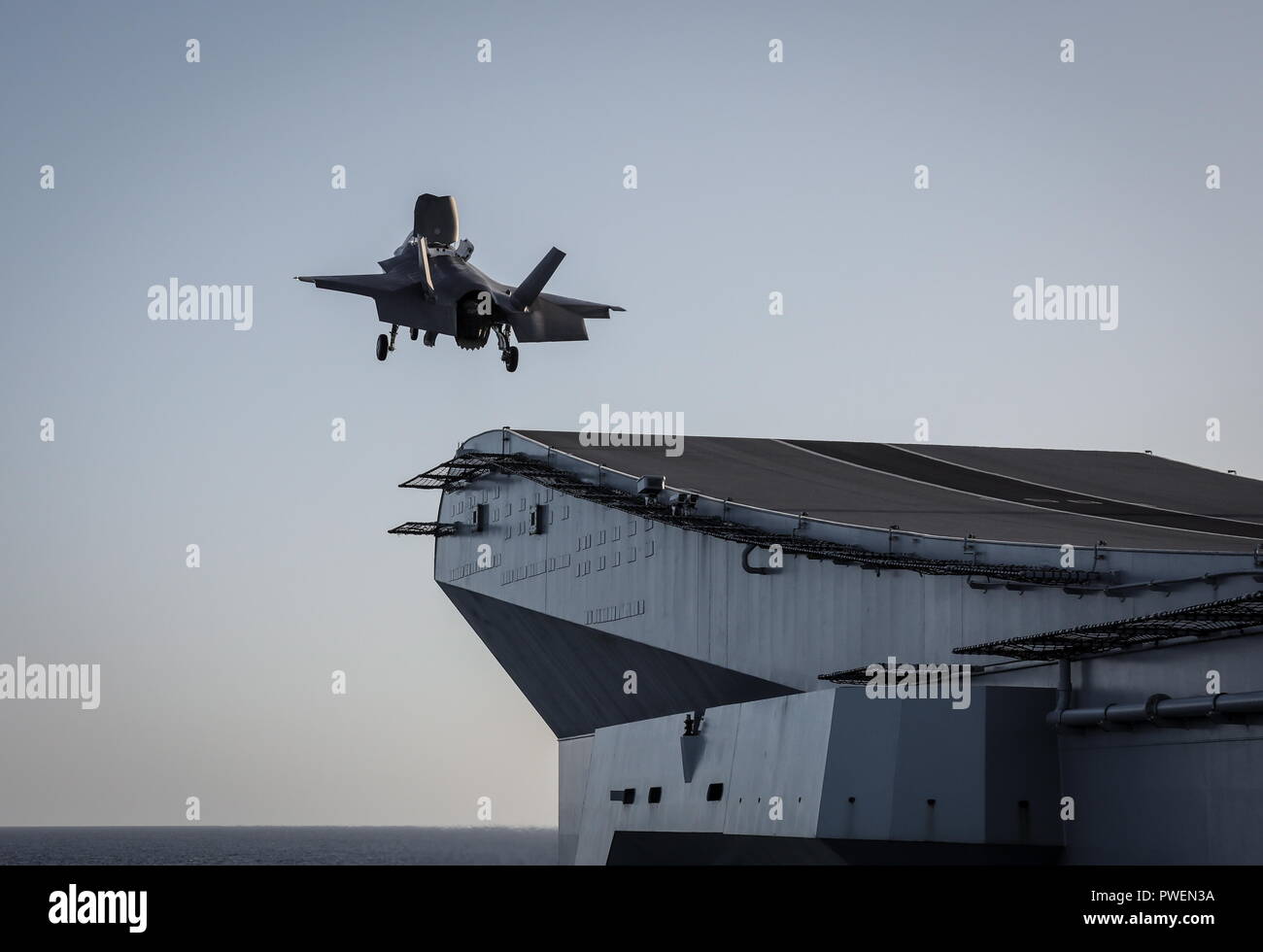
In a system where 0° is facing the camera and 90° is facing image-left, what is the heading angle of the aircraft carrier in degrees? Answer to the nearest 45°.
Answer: approximately 135°

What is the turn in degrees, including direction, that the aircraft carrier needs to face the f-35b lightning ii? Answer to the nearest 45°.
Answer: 0° — it already faces it
